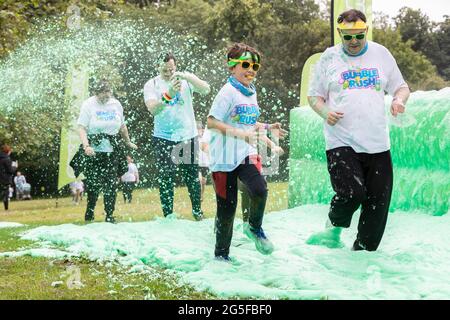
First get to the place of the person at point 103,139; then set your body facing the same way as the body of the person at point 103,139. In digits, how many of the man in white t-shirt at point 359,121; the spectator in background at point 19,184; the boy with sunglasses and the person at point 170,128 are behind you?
1

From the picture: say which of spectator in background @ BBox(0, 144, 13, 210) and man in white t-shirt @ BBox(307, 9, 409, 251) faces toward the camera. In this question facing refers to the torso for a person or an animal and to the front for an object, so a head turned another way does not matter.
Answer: the man in white t-shirt

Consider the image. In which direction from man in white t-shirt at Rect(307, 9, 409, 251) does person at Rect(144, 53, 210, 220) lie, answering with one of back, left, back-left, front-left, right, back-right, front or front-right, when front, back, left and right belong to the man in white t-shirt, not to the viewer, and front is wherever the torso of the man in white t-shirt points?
back-right

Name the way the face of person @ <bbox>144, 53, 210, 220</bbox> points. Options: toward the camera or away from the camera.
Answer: toward the camera

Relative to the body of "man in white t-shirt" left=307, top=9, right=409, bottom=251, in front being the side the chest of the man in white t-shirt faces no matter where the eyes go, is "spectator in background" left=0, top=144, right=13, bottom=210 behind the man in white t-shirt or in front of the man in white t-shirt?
behind

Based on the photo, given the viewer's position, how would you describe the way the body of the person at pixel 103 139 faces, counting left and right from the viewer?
facing the viewer

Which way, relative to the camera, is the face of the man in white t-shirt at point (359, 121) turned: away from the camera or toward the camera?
toward the camera

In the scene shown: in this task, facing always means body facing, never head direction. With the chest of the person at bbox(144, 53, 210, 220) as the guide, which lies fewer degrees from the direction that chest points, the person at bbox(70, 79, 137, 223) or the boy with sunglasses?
the boy with sunglasses

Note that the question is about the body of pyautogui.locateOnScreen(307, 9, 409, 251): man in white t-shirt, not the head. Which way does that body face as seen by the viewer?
toward the camera

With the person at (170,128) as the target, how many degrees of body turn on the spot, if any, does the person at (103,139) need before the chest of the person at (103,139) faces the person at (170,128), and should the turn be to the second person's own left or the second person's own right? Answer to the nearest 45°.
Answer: approximately 45° to the second person's own left

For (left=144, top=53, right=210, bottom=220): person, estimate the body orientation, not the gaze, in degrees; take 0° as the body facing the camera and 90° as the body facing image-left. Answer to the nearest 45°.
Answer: approximately 0°
